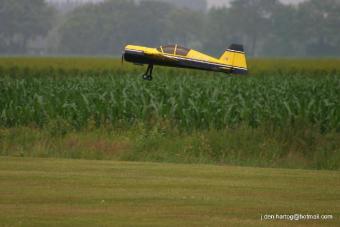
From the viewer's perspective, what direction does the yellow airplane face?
to the viewer's left
